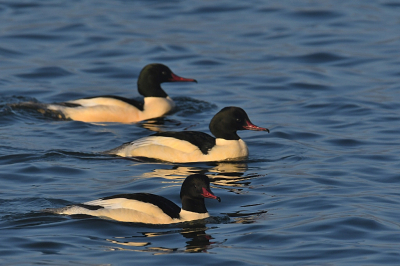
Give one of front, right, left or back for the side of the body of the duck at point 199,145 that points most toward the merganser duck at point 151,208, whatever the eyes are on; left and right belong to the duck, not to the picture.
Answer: right

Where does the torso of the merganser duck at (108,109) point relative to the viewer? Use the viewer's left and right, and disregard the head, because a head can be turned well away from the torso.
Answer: facing to the right of the viewer

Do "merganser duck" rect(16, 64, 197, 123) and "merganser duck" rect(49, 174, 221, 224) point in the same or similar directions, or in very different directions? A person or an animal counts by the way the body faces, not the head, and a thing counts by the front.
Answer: same or similar directions

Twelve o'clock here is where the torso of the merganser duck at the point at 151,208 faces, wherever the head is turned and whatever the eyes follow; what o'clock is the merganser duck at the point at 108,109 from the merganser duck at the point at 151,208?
the merganser duck at the point at 108,109 is roughly at 9 o'clock from the merganser duck at the point at 151,208.

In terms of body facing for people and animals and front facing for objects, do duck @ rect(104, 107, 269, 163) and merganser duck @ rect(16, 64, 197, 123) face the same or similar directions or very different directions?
same or similar directions

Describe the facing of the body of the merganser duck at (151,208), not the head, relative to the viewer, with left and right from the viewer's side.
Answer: facing to the right of the viewer

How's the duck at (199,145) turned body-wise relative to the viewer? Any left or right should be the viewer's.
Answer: facing to the right of the viewer

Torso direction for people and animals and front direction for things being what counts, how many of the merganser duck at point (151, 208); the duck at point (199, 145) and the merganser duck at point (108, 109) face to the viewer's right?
3

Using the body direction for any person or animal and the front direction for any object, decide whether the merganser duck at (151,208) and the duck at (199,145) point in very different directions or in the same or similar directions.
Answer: same or similar directions

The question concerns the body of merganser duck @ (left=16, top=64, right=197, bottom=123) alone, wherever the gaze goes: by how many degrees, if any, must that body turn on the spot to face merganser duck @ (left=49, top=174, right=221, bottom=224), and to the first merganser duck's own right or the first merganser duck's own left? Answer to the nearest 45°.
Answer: approximately 90° to the first merganser duck's own right
